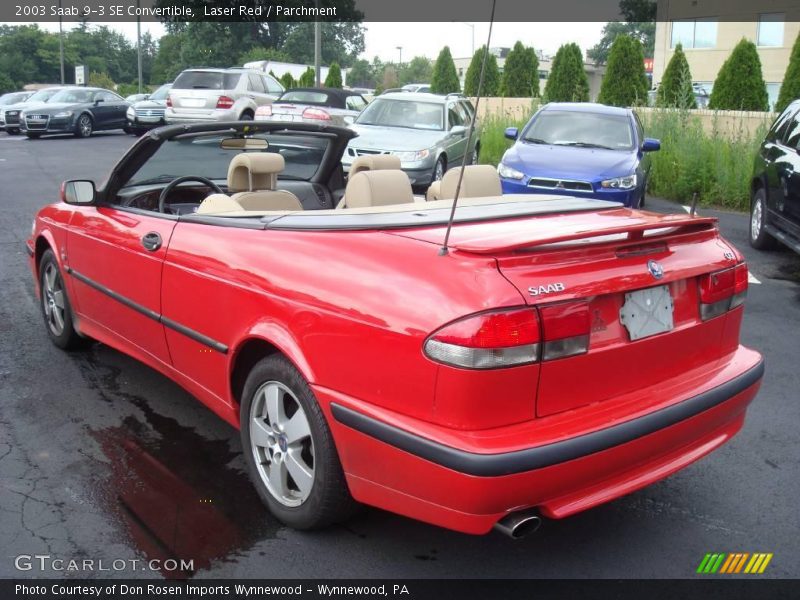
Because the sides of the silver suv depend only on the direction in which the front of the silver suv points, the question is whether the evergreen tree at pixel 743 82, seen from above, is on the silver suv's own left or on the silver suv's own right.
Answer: on the silver suv's own right

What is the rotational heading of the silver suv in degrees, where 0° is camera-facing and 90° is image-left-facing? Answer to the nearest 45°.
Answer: approximately 225°

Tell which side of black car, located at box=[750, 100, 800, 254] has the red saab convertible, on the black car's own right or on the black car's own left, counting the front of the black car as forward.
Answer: on the black car's own right

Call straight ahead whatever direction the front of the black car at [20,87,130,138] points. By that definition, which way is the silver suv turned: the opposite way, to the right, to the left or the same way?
the opposite way

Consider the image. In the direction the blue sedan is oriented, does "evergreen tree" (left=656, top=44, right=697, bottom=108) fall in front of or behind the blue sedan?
behind

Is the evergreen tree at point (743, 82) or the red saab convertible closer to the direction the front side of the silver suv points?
the evergreen tree

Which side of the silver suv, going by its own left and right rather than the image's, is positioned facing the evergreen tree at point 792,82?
right

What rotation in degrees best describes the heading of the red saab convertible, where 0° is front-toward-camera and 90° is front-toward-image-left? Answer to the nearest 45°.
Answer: approximately 135°
